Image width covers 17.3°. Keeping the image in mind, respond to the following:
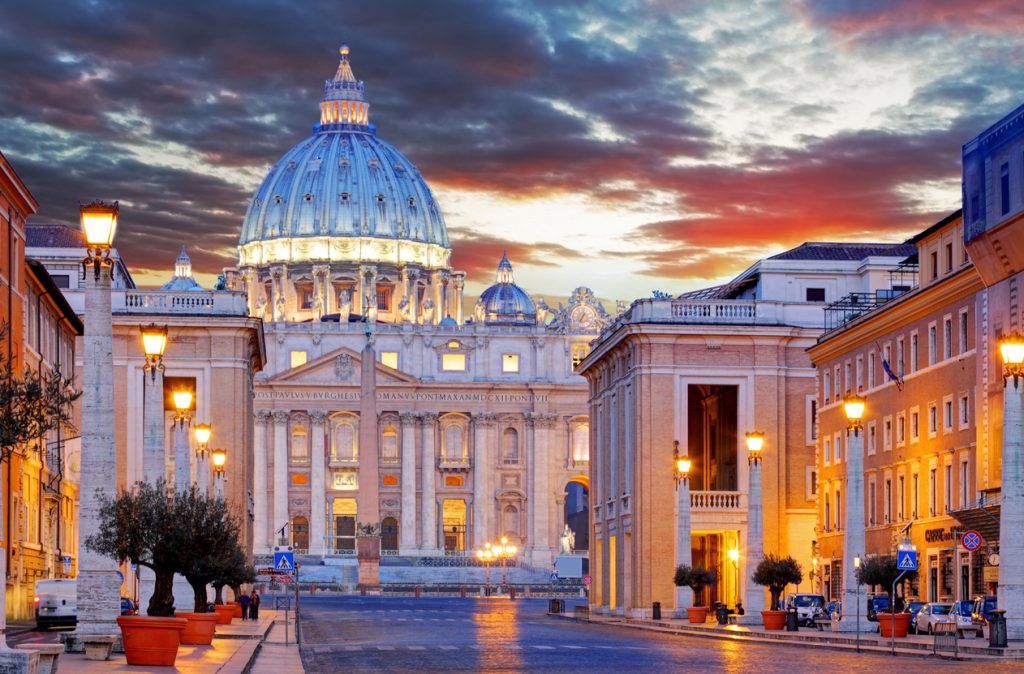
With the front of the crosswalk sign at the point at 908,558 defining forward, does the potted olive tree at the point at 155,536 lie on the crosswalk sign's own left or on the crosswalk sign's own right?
on the crosswalk sign's own right

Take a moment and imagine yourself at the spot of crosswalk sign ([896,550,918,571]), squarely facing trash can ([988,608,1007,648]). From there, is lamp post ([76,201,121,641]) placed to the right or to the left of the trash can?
right

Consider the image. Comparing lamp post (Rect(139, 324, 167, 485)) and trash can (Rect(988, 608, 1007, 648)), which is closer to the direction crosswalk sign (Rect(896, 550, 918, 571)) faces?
the trash can

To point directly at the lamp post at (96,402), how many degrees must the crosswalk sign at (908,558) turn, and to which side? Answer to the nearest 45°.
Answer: approximately 45° to its right

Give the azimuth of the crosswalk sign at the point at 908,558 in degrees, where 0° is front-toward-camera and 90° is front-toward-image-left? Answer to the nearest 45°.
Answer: approximately 0°
